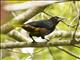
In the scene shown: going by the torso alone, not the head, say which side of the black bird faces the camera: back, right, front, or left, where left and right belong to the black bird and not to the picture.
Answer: right
